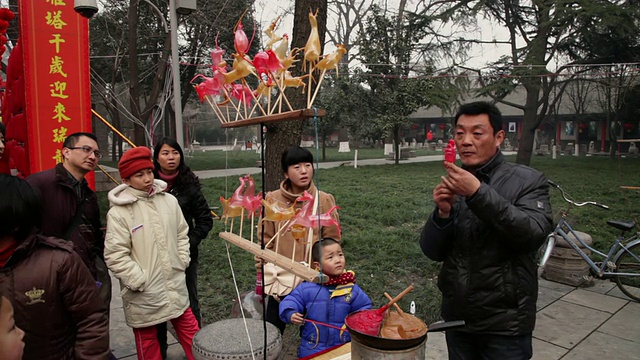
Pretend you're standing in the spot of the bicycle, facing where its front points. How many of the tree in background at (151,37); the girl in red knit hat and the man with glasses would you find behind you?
0

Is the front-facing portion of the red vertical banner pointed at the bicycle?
no

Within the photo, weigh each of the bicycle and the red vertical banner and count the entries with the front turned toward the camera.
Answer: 1

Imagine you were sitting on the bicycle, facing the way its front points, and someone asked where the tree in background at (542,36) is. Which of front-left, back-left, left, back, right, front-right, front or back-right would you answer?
right

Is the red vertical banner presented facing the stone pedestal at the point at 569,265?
no

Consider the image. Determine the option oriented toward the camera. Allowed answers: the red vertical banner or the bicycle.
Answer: the red vertical banner

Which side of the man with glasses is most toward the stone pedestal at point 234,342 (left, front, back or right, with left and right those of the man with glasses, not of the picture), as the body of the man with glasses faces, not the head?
front

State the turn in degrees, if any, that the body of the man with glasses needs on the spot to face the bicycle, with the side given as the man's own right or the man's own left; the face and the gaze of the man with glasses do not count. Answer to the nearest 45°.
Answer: approximately 45° to the man's own left

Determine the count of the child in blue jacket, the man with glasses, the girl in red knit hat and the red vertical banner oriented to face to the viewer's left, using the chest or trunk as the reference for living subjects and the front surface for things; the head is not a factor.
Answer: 0

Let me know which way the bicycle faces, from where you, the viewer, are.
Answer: facing to the left of the viewer

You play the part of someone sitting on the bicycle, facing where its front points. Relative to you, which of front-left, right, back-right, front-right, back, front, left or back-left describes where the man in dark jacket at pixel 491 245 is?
left

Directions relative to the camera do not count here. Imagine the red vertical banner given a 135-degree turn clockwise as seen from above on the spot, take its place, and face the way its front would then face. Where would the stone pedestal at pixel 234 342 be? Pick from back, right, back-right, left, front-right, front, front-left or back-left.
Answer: back-left

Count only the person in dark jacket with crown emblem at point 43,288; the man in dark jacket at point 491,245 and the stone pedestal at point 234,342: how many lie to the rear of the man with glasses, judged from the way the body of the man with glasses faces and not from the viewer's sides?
0

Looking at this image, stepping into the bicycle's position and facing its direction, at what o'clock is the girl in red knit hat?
The girl in red knit hat is roughly at 10 o'clock from the bicycle.

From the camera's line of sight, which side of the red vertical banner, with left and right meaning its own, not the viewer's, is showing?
front

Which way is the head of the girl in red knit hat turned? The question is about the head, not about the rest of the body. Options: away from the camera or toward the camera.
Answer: toward the camera

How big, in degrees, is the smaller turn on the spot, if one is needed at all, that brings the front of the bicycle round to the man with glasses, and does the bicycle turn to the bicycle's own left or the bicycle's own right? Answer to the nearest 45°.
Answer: approximately 45° to the bicycle's own left

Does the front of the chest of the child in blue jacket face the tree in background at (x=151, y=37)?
no

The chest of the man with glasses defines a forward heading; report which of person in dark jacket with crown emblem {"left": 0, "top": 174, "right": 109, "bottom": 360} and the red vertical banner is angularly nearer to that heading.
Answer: the person in dark jacket with crown emblem
